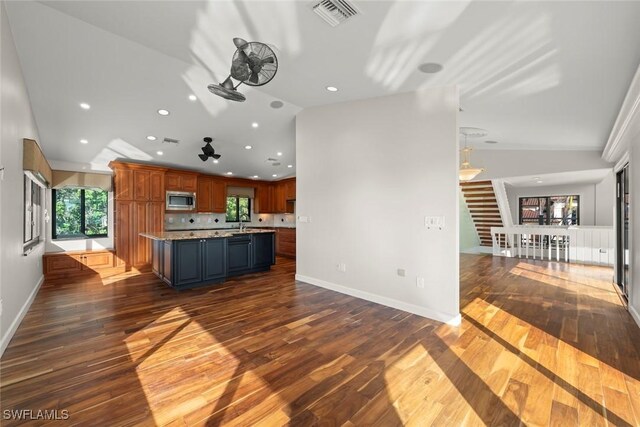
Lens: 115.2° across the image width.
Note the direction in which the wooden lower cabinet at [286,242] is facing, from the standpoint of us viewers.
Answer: facing the viewer and to the left of the viewer

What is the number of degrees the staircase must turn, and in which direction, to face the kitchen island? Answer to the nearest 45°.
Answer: approximately 45° to its right

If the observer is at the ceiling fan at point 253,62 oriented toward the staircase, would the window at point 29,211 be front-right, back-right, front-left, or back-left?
back-left

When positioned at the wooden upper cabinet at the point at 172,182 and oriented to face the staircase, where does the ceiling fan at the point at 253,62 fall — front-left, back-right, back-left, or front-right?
front-right

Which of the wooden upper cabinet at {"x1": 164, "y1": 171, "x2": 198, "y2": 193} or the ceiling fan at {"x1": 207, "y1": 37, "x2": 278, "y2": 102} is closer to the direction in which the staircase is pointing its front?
the ceiling fan

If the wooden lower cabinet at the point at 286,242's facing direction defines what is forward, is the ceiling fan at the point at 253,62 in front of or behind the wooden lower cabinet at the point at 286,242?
in front
